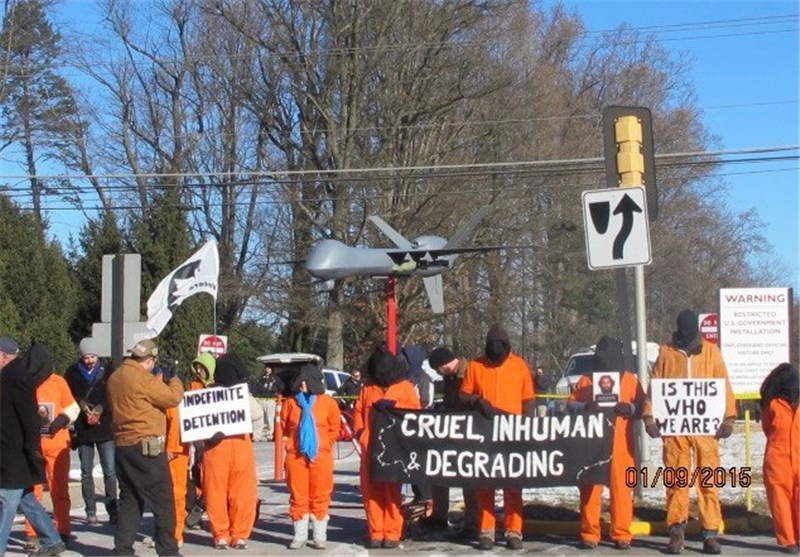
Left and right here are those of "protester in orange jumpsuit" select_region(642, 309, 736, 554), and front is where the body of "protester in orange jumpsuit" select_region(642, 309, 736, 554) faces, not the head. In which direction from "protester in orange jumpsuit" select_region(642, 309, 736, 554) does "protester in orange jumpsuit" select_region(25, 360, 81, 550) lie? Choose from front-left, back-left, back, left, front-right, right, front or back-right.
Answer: right

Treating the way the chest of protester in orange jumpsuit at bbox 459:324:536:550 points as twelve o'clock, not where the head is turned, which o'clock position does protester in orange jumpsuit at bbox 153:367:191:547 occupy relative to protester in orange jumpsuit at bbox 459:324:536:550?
protester in orange jumpsuit at bbox 153:367:191:547 is roughly at 3 o'clock from protester in orange jumpsuit at bbox 459:324:536:550.

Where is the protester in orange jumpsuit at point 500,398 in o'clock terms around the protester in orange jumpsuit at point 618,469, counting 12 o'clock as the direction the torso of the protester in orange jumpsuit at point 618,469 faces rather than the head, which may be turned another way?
the protester in orange jumpsuit at point 500,398 is roughly at 3 o'clock from the protester in orange jumpsuit at point 618,469.

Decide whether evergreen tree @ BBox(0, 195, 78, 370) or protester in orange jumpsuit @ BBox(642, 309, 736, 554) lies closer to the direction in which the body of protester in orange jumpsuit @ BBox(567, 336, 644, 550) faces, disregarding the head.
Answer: the protester in orange jumpsuit

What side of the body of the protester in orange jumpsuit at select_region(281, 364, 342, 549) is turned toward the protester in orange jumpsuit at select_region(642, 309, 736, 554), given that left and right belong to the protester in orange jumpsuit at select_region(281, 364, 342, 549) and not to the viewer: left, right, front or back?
left

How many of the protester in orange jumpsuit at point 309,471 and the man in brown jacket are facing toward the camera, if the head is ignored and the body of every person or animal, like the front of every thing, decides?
1

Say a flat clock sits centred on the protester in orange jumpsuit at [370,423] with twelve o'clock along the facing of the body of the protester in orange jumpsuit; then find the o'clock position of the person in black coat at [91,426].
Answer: The person in black coat is roughly at 4 o'clock from the protester in orange jumpsuit.

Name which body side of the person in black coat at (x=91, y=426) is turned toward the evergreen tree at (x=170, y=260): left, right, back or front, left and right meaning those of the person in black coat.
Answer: back

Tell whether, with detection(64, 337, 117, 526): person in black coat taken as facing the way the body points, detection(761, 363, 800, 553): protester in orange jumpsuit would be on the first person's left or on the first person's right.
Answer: on the first person's left

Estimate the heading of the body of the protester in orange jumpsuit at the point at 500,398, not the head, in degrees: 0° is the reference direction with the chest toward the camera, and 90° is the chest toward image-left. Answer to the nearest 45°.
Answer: approximately 0°

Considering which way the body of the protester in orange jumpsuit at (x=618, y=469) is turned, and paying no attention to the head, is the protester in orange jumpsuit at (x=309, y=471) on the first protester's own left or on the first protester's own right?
on the first protester's own right
